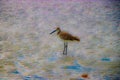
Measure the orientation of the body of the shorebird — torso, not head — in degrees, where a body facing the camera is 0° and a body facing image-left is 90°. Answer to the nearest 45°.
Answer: approximately 90°
